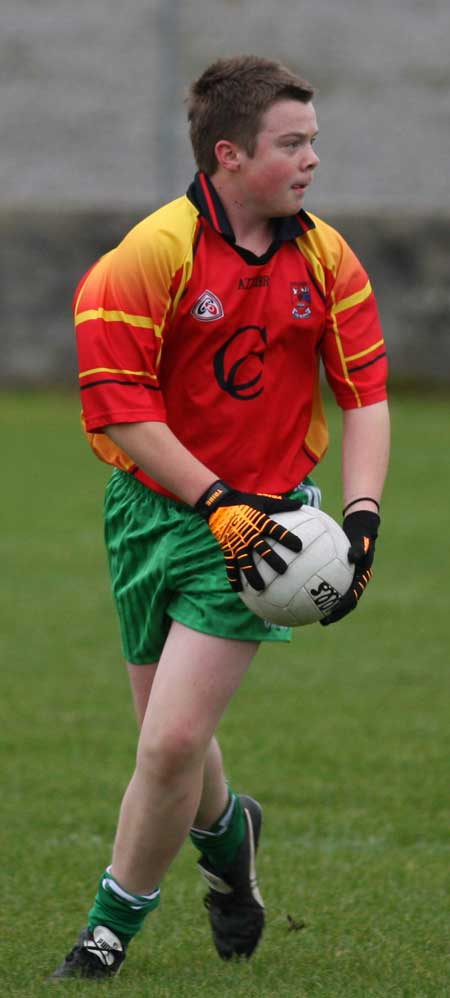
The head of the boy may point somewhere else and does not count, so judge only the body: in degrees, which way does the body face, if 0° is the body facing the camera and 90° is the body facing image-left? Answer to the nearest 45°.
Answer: approximately 315°

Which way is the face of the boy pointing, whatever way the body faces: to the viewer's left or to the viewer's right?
to the viewer's right
